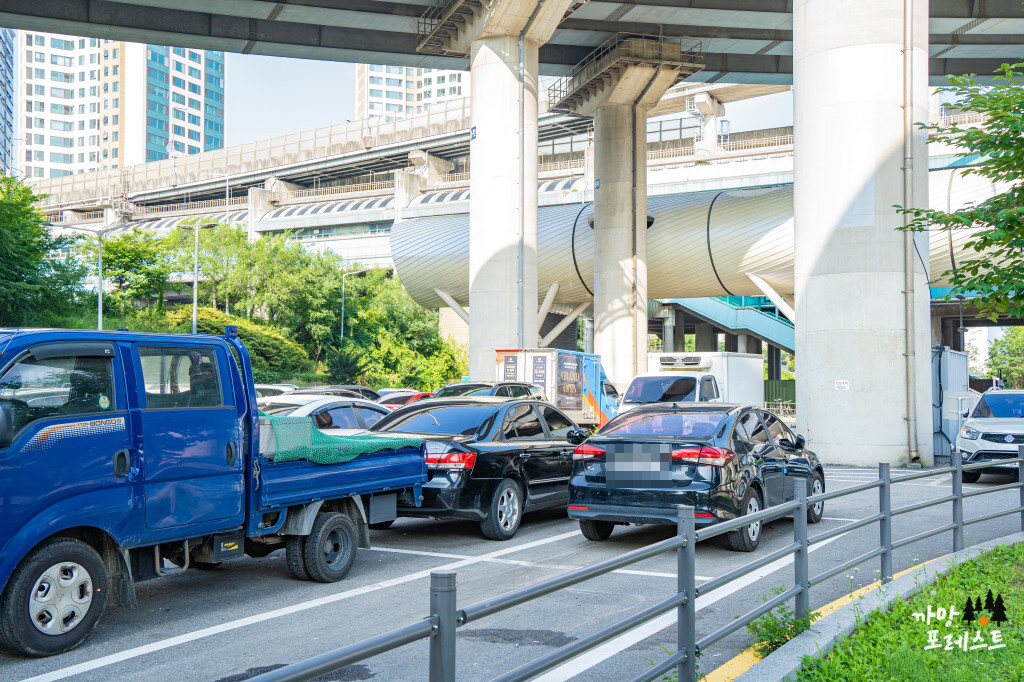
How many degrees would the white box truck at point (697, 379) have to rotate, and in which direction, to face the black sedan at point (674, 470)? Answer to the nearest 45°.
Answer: approximately 45° to its left

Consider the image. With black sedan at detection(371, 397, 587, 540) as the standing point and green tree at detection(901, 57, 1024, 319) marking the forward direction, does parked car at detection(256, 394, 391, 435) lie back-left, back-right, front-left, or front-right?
back-left

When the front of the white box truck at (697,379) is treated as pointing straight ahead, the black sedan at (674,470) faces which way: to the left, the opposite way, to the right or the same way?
the opposite way

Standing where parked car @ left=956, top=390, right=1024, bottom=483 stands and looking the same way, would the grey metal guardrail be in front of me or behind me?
in front

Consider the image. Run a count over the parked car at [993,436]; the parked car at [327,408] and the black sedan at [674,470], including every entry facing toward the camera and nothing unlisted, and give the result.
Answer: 1

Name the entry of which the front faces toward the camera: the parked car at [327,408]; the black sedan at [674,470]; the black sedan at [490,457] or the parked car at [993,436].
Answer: the parked car at [993,436]

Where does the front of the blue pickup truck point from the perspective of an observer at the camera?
facing the viewer and to the left of the viewer

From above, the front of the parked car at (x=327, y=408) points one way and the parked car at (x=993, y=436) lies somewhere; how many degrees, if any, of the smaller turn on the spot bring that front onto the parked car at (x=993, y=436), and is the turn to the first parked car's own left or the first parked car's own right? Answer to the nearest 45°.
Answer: approximately 45° to the first parked car's own right

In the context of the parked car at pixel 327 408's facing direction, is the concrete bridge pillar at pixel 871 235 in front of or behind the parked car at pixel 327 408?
in front

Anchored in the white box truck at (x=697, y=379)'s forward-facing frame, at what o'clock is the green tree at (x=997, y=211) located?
The green tree is roughly at 10 o'clock from the white box truck.

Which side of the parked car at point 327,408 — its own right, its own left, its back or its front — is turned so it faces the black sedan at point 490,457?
right

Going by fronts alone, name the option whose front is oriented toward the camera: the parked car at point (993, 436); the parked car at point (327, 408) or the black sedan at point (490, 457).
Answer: the parked car at point (993, 436)
